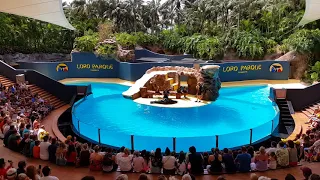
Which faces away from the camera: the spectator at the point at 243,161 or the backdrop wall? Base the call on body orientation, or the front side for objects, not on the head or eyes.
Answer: the spectator

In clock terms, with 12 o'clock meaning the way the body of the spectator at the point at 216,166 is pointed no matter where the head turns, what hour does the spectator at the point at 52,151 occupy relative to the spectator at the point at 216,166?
the spectator at the point at 52,151 is roughly at 9 o'clock from the spectator at the point at 216,166.

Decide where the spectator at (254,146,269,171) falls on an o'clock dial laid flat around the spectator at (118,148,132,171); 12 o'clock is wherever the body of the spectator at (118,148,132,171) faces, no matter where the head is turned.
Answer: the spectator at (254,146,269,171) is roughly at 3 o'clock from the spectator at (118,148,132,171).

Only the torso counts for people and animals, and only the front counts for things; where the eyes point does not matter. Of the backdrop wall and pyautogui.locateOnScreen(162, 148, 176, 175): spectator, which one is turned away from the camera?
the spectator

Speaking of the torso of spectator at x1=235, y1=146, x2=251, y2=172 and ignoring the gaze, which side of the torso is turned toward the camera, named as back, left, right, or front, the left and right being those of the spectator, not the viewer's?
back

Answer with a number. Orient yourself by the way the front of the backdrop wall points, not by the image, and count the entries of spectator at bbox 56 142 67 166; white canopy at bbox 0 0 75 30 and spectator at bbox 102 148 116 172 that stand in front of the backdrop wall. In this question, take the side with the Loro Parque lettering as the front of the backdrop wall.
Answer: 3

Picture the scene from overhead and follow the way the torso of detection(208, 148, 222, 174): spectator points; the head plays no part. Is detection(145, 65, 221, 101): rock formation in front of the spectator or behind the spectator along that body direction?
in front

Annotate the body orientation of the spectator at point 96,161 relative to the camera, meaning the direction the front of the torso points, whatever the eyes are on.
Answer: away from the camera

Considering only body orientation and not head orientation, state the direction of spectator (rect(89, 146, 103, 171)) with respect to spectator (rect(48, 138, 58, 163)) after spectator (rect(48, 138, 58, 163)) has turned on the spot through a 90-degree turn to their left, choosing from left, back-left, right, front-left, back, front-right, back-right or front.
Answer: back

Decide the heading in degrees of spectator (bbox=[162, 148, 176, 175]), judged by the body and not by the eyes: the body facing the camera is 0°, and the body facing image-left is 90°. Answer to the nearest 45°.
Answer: approximately 180°

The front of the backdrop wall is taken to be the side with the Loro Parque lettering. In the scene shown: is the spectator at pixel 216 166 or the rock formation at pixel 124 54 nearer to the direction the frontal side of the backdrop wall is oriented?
the spectator

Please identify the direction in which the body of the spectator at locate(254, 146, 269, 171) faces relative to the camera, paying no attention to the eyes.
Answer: away from the camera

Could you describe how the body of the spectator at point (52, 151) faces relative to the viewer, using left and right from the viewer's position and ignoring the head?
facing away from the viewer and to the right of the viewer

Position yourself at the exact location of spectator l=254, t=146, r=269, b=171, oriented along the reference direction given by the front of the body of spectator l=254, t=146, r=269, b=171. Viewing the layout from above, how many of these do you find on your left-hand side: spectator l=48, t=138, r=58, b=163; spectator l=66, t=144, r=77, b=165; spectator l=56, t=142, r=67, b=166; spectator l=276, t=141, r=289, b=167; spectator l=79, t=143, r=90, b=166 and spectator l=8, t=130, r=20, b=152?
5

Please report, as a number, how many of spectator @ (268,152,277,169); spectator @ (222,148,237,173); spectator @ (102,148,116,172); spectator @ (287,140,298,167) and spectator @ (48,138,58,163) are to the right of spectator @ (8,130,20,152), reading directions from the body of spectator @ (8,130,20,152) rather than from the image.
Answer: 5

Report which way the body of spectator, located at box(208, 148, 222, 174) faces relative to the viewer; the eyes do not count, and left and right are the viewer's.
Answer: facing away from the viewer
